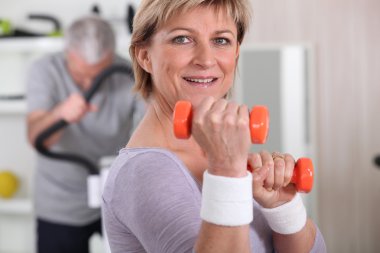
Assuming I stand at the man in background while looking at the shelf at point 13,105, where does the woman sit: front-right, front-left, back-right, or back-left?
back-left

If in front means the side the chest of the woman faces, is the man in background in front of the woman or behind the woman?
behind

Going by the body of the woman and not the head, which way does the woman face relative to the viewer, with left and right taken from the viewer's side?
facing the viewer and to the right of the viewer

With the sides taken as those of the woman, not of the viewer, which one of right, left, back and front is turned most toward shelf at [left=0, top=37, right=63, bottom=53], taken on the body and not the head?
back

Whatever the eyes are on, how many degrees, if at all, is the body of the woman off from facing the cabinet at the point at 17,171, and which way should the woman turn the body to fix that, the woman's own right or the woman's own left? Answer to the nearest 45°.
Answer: approximately 180°

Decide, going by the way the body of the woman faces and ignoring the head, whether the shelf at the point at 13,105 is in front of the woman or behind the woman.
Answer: behind

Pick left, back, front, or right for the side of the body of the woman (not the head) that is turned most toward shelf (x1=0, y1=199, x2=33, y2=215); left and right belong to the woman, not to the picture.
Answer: back
